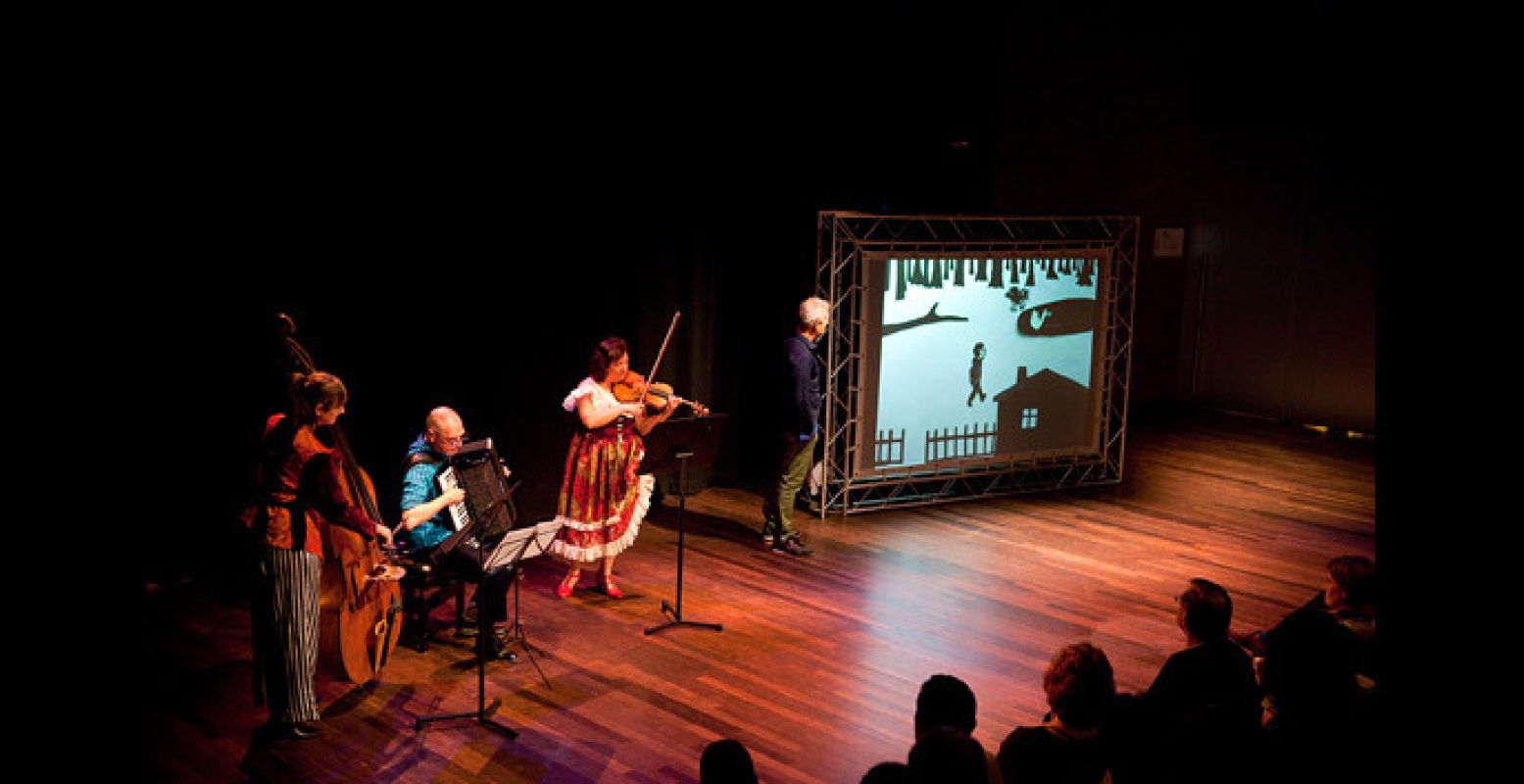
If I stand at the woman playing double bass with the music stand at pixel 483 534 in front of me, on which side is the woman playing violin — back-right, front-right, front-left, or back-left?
front-left

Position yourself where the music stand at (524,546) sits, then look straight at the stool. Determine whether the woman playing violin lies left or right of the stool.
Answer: right

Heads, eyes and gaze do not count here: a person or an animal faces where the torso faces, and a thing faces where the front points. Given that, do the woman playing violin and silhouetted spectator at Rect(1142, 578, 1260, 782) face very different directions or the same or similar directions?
very different directions

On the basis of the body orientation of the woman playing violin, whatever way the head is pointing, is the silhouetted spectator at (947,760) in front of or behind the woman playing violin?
in front

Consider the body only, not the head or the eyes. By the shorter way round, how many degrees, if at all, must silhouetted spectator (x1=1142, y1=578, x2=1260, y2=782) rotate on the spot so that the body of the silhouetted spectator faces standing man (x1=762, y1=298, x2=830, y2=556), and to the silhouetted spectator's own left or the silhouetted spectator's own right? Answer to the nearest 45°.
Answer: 0° — they already face them

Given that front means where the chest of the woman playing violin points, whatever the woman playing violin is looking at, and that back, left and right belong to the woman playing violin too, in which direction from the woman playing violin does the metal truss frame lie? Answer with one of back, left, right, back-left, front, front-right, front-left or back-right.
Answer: left

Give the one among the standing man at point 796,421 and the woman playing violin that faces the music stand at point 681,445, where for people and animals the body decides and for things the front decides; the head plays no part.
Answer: the woman playing violin

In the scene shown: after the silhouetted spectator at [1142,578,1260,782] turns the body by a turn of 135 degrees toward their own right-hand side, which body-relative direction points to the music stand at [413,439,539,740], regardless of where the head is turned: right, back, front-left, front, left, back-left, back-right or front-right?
back

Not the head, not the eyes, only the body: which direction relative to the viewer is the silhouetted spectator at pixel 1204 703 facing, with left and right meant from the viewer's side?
facing away from the viewer and to the left of the viewer

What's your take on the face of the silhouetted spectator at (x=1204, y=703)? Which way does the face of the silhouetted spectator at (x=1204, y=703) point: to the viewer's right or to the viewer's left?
to the viewer's left

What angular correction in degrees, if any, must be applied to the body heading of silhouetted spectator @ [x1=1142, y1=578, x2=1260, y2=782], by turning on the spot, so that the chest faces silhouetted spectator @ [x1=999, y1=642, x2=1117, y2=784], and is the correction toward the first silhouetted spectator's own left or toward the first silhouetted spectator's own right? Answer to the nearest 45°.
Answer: approximately 90° to the first silhouetted spectator's own left

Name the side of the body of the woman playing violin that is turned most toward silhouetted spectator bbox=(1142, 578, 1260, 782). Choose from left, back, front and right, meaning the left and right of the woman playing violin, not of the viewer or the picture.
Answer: front

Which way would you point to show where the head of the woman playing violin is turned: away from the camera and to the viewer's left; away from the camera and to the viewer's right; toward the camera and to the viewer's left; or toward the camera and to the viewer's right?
toward the camera and to the viewer's right

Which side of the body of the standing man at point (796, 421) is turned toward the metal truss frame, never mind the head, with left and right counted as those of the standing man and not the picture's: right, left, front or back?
left

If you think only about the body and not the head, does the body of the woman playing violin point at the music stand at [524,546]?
no
